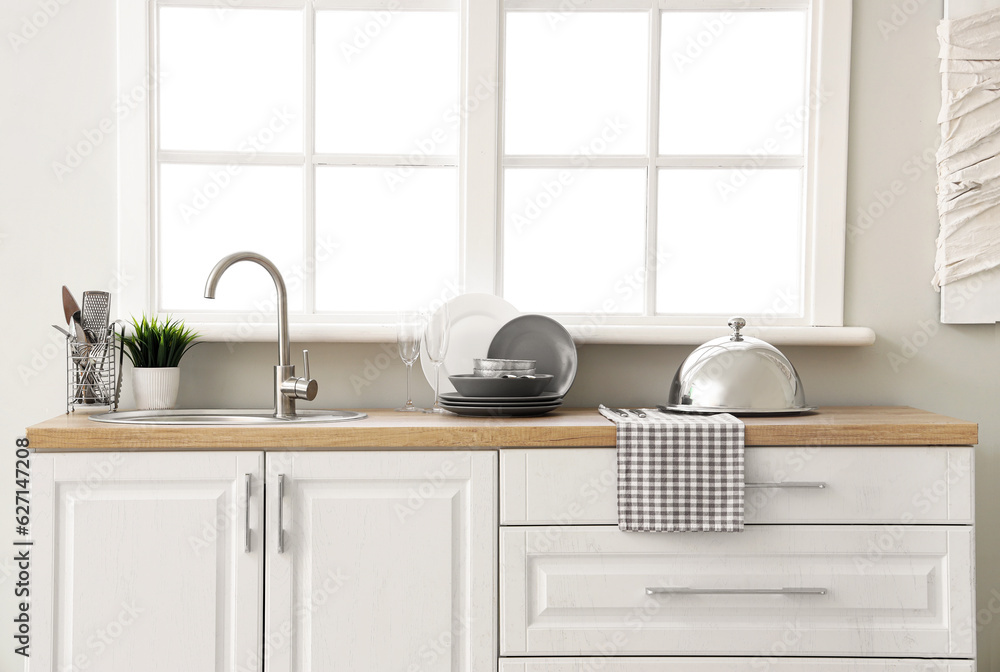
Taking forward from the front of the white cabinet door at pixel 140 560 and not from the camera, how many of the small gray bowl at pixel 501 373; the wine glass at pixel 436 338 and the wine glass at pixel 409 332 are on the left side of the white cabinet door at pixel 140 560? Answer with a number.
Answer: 3

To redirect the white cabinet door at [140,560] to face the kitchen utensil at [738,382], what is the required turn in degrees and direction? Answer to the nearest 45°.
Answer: approximately 90° to its left

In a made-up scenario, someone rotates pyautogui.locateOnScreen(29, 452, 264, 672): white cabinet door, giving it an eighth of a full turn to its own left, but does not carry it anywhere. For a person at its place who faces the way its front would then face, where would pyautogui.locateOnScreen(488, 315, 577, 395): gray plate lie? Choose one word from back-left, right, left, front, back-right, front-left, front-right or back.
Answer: front-left

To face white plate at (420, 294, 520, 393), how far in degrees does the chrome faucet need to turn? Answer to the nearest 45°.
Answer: approximately 180°

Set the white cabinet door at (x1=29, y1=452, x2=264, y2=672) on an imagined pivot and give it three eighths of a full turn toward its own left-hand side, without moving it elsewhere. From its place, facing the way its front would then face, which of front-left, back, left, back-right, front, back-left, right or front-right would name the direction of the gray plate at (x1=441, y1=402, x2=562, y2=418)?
front-right

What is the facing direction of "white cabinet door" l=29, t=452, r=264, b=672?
toward the camera

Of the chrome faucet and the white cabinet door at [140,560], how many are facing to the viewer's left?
1

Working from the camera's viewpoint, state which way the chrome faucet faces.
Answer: facing to the left of the viewer

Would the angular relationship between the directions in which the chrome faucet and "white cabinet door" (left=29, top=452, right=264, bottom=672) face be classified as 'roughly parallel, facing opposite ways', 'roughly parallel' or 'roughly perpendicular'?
roughly perpendicular

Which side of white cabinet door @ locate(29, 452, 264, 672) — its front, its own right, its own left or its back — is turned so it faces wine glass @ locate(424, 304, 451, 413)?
left

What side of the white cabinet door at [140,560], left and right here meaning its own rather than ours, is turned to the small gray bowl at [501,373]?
left
